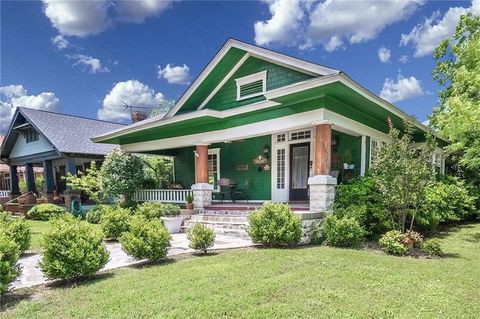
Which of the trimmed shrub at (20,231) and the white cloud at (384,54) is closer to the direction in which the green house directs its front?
the trimmed shrub

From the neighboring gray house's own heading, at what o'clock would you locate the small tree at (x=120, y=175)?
The small tree is roughly at 10 o'clock from the neighboring gray house.

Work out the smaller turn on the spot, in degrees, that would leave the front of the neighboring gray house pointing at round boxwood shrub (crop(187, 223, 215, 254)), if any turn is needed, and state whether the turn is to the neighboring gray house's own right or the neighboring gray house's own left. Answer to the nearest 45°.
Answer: approximately 45° to the neighboring gray house's own left

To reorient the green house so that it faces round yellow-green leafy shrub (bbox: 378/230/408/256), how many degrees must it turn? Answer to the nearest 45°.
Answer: approximately 90° to its left

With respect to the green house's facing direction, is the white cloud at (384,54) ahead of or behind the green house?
behind

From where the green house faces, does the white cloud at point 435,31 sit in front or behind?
behind

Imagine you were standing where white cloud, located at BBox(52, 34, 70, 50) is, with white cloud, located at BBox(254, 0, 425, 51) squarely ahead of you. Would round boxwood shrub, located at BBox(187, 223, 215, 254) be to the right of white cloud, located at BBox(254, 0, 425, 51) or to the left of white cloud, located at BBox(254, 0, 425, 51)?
right
